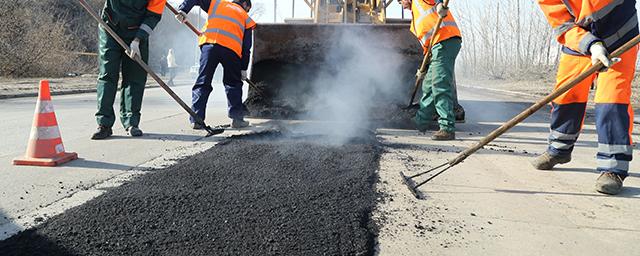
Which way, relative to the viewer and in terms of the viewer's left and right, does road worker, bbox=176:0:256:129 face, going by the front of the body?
facing away from the viewer and to the right of the viewer

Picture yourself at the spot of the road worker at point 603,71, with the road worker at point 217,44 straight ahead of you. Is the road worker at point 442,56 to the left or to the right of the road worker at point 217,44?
right

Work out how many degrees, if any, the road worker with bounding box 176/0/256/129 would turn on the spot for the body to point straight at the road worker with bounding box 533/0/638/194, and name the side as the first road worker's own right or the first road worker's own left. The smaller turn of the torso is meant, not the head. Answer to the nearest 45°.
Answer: approximately 90° to the first road worker's own right

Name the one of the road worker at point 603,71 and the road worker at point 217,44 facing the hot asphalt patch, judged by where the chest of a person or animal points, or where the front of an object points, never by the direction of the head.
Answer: the road worker at point 603,71

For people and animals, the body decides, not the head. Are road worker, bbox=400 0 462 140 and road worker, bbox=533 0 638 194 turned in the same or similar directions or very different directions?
same or similar directions

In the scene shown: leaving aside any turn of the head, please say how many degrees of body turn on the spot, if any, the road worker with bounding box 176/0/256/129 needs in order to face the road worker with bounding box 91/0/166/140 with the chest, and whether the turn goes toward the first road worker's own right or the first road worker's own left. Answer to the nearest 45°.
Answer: approximately 180°

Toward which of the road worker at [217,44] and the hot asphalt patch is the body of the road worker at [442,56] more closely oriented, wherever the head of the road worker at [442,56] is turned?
the road worker

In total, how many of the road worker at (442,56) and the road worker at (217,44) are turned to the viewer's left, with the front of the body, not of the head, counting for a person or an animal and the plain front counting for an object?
1

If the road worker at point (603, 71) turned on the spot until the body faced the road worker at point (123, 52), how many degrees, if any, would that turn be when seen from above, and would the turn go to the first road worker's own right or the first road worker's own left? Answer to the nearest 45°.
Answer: approximately 45° to the first road worker's own right

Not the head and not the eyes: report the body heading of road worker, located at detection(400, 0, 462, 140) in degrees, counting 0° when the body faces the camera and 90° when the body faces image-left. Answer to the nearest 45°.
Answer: approximately 90°

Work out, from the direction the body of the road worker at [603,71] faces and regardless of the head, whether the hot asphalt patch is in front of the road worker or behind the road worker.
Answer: in front

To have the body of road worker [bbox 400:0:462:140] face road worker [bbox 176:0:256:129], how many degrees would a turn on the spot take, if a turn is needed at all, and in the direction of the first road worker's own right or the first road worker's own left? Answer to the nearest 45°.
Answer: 0° — they already face them

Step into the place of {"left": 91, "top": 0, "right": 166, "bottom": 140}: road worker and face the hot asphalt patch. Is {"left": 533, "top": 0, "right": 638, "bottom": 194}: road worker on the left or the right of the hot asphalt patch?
left

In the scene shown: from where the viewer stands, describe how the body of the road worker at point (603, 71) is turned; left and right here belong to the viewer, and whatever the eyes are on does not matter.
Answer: facing the viewer and to the left of the viewer

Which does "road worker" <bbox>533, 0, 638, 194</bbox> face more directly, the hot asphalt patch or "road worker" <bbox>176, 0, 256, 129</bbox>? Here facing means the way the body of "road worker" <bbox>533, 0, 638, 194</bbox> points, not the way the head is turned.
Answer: the hot asphalt patch
